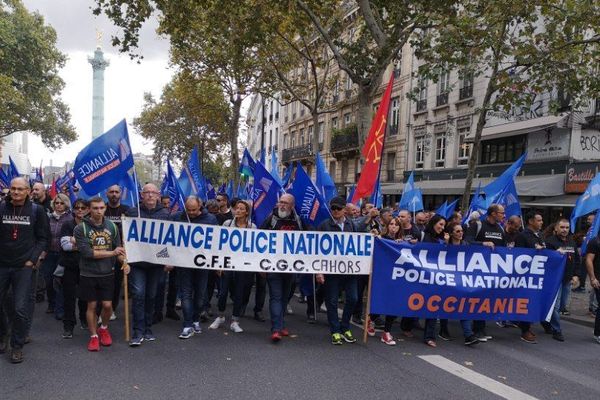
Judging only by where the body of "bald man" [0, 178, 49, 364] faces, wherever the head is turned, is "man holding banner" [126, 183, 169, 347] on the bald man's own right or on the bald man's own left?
on the bald man's own left

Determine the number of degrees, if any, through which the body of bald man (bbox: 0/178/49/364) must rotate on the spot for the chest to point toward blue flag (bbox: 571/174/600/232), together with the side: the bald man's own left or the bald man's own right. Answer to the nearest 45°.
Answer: approximately 90° to the bald man's own left

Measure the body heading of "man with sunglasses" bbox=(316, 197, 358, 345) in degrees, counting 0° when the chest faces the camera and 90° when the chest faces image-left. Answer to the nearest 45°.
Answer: approximately 0°

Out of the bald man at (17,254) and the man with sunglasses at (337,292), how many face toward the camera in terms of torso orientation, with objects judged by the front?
2

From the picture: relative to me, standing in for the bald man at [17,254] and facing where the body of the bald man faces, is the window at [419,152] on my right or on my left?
on my left

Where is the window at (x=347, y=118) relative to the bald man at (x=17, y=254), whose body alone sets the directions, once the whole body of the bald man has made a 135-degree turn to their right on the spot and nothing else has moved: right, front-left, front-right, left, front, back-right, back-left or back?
right

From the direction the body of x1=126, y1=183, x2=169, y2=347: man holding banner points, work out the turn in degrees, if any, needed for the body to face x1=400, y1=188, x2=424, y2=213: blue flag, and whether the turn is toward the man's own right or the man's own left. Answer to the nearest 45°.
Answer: approximately 135° to the man's own left

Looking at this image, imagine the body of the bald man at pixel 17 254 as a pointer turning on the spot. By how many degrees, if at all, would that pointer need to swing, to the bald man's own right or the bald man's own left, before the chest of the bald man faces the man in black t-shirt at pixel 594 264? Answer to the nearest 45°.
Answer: approximately 90° to the bald man's own left

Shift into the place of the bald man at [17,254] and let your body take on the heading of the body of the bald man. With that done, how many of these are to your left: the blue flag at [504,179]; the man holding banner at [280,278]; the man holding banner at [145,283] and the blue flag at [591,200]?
4

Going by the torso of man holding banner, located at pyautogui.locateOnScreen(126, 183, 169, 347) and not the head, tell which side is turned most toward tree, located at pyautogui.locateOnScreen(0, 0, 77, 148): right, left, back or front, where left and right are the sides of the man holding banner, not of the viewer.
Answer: back

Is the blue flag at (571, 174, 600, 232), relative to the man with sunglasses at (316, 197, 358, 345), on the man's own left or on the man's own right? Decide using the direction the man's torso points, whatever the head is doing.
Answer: on the man's own left
